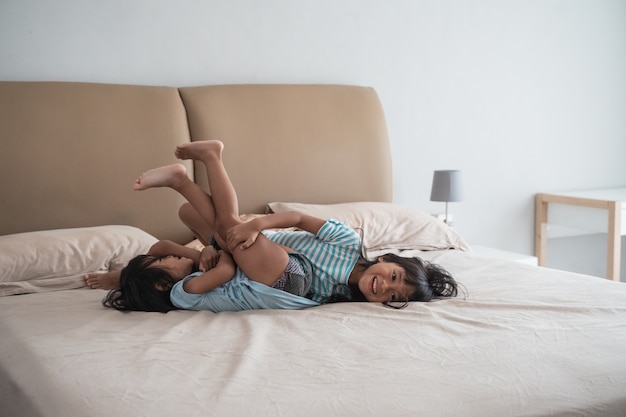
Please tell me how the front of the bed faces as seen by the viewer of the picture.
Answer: facing the viewer and to the right of the viewer
